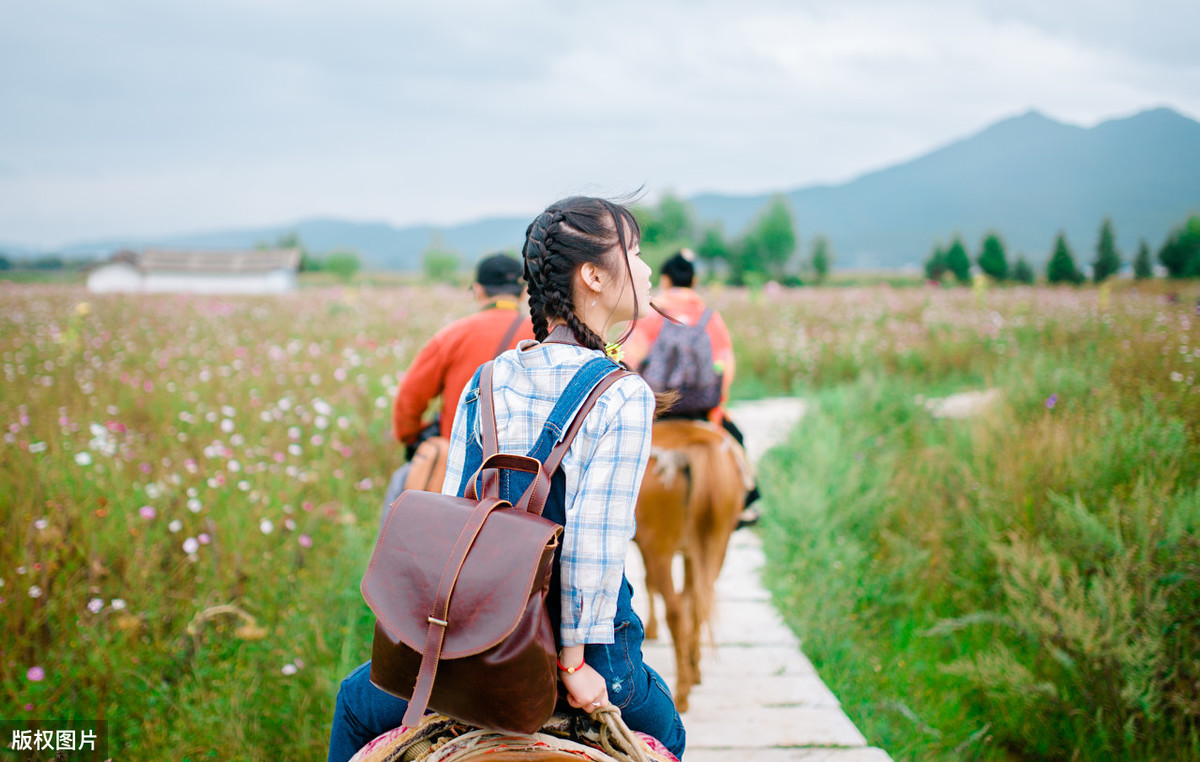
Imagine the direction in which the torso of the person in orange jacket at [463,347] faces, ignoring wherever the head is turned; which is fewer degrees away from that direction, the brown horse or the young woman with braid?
the brown horse

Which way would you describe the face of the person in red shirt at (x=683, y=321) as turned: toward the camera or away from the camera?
away from the camera

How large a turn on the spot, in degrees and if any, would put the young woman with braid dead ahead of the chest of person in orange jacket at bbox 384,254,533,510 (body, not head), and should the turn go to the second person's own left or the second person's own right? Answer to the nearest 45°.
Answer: approximately 180°

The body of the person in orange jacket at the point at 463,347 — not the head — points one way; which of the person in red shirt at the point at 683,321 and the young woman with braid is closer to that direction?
the person in red shirt

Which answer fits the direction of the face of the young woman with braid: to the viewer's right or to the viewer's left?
to the viewer's right

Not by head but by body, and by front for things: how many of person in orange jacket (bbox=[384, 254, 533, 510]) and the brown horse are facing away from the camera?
2

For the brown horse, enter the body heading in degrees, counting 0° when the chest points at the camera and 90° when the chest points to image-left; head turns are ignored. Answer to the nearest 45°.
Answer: approximately 180°

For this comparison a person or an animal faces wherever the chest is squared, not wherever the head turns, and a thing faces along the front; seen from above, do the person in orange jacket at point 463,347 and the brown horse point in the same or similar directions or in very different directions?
same or similar directions

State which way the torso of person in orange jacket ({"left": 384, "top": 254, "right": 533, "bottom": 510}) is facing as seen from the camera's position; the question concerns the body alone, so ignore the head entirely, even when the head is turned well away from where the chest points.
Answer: away from the camera

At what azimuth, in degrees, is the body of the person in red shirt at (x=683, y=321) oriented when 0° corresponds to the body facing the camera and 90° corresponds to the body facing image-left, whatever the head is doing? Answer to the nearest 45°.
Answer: approximately 180°

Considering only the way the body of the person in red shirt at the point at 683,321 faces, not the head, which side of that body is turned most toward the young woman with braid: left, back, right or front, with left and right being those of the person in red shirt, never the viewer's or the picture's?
back
